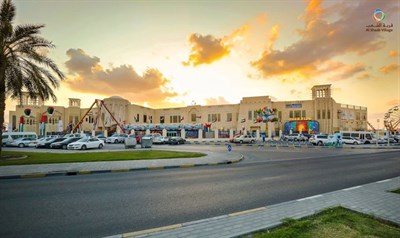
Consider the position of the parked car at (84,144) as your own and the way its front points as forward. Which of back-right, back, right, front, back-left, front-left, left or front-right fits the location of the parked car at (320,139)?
back-left

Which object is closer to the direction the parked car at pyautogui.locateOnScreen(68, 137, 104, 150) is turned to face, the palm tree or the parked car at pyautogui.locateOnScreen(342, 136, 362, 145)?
the palm tree

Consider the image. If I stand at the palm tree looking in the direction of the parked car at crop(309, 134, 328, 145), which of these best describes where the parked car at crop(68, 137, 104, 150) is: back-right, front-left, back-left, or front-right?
front-left

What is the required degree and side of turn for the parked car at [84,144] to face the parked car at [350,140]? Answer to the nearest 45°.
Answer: approximately 135° to its left

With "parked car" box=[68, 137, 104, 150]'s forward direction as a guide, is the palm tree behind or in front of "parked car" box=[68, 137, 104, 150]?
in front

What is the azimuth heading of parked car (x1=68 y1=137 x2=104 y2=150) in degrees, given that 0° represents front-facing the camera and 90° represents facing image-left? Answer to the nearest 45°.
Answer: approximately 45°

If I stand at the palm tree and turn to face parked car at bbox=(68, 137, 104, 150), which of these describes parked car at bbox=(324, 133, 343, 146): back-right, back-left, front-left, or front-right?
front-right
